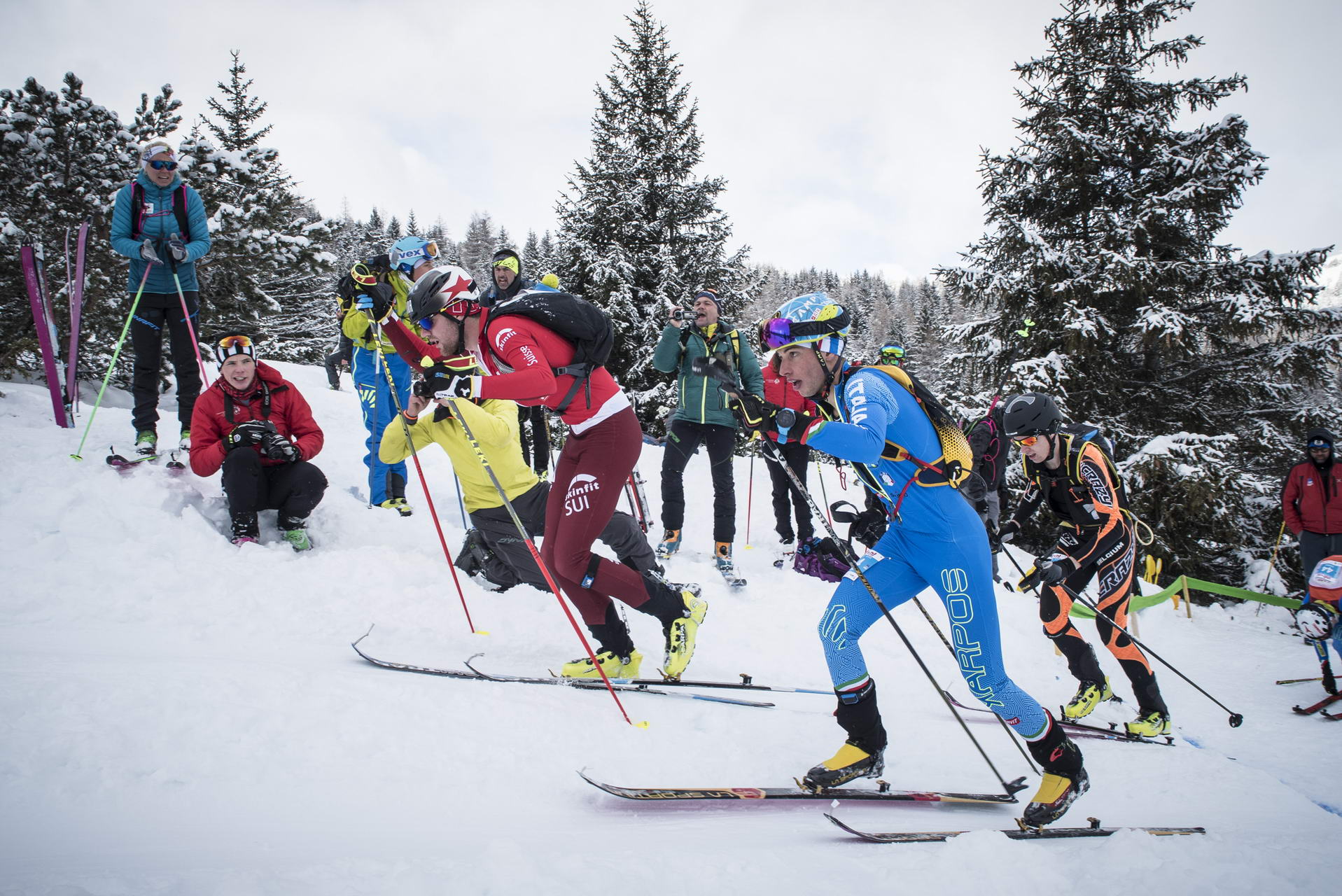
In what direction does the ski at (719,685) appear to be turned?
to the viewer's left

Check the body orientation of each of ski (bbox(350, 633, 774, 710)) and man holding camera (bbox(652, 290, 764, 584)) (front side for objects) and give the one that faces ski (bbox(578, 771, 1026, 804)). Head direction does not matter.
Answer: the man holding camera

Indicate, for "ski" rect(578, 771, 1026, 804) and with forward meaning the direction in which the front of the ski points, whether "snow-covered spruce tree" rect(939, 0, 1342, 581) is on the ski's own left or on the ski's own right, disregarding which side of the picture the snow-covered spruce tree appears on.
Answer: on the ski's own right

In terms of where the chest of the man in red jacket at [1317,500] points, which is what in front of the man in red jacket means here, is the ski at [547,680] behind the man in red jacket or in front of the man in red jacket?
in front

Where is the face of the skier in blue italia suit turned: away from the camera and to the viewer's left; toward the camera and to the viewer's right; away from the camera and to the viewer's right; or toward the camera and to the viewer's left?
toward the camera and to the viewer's left

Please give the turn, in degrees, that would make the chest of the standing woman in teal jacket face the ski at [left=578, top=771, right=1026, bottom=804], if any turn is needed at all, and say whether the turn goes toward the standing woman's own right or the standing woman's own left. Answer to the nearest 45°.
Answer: approximately 45° to the standing woman's own left

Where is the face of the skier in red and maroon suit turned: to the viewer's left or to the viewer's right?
to the viewer's left

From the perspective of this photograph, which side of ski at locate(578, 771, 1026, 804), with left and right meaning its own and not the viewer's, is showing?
left
